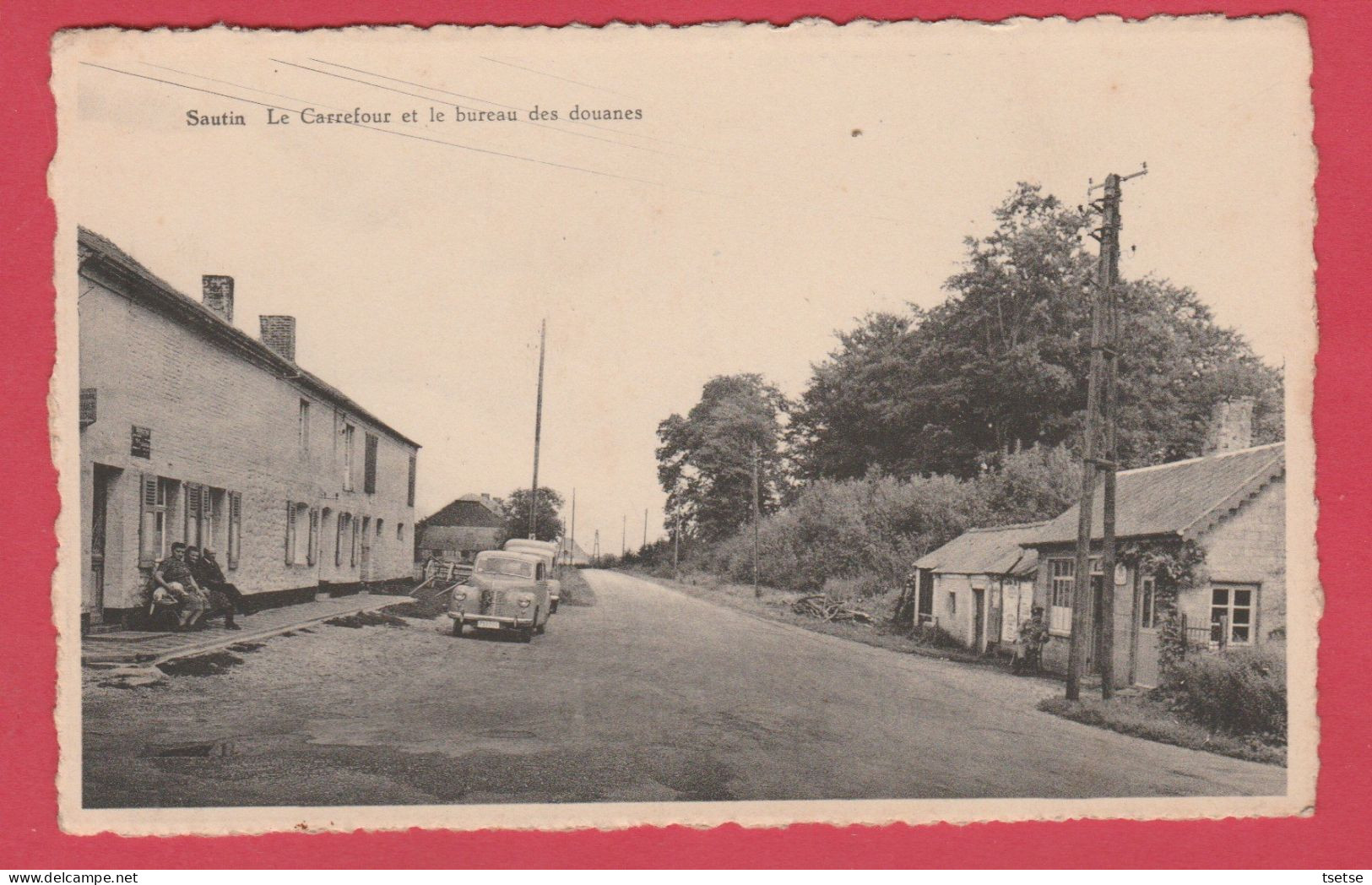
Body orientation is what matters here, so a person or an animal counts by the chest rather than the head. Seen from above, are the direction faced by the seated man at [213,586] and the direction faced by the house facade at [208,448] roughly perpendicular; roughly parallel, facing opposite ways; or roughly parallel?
roughly parallel

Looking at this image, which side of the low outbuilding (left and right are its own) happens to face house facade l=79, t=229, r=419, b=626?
front

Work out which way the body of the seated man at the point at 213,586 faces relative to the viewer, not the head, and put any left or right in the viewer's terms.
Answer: facing the viewer and to the right of the viewer

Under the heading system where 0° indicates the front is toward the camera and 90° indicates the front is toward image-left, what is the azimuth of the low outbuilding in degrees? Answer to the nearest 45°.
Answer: approximately 45°

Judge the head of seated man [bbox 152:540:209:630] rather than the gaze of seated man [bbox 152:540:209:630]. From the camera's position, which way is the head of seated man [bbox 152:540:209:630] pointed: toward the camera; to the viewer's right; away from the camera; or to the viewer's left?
toward the camera

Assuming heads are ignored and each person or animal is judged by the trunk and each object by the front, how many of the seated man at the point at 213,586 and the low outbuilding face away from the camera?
0

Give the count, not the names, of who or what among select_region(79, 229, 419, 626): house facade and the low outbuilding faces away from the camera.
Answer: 0
